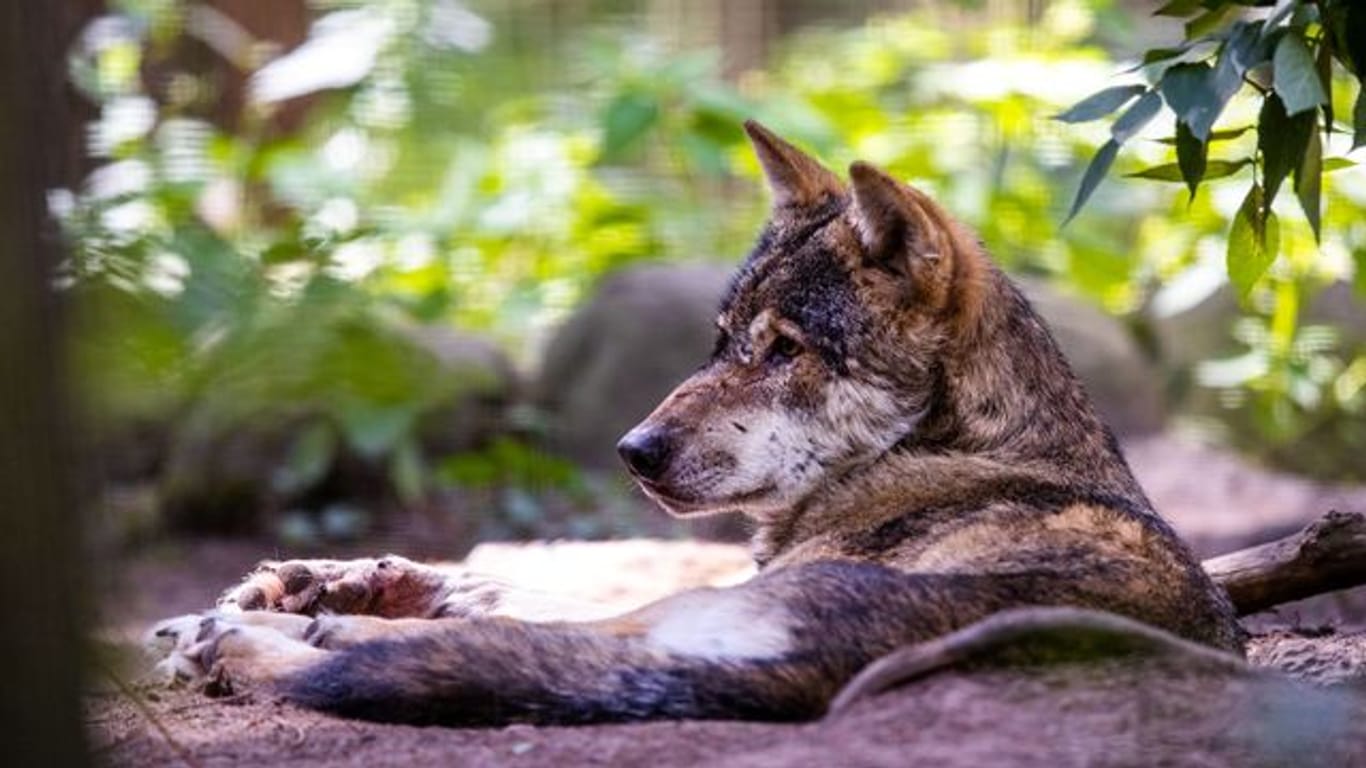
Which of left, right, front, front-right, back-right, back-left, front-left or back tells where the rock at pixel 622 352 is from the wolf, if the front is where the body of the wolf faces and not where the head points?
right

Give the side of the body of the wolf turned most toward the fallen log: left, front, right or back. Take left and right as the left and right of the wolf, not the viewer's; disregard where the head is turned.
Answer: back

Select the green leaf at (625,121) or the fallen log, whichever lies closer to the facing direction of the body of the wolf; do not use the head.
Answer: the green leaf

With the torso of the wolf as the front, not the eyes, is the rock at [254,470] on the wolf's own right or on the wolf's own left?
on the wolf's own right

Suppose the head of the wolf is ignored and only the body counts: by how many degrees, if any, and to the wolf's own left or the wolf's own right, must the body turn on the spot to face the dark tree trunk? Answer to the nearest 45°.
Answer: approximately 45° to the wolf's own left

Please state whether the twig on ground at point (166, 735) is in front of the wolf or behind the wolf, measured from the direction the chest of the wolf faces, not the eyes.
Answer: in front

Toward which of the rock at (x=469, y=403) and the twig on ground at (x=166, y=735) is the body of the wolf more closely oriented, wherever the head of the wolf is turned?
the twig on ground

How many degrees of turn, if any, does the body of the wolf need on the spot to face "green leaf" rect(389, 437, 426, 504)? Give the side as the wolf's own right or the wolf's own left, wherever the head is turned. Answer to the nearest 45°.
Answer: approximately 90° to the wolf's own right

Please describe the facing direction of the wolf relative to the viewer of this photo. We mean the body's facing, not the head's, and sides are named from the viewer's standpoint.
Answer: facing to the left of the viewer

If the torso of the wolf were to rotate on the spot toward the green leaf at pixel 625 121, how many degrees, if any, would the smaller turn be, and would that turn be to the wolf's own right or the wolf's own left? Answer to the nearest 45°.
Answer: approximately 90° to the wolf's own right

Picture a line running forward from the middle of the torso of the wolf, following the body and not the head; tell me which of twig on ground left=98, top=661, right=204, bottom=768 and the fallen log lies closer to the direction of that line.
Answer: the twig on ground

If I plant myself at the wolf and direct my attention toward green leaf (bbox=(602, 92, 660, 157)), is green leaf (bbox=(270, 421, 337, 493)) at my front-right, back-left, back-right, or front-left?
front-left
